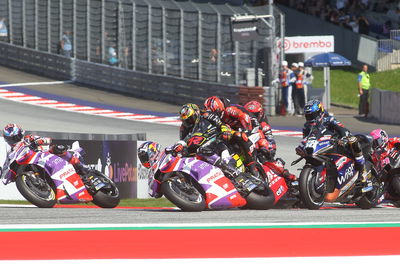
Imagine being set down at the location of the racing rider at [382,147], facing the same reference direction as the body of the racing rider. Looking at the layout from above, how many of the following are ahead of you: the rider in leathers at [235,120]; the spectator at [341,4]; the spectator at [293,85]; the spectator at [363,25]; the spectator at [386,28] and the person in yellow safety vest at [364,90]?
1

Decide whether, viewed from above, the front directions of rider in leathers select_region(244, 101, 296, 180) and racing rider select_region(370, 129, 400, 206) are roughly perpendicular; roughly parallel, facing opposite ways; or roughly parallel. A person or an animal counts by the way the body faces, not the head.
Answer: roughly parallel

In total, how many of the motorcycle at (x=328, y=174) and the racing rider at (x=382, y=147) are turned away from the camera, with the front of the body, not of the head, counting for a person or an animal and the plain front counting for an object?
0

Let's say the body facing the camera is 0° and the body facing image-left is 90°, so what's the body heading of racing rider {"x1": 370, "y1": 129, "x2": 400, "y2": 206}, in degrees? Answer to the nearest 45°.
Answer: approximately 45°

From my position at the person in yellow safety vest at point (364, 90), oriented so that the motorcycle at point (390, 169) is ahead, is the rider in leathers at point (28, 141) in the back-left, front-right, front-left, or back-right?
front-right

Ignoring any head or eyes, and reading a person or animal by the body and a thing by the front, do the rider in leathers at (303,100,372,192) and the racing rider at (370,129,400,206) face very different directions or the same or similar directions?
same or similar directions

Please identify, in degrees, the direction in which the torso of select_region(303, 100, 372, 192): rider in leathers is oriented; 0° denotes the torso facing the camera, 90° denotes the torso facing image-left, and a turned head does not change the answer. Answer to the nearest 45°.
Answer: approximately 45°

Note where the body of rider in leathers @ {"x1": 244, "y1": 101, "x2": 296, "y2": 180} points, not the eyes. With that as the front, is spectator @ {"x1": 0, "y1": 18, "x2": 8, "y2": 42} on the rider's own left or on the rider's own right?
on the rider's own right

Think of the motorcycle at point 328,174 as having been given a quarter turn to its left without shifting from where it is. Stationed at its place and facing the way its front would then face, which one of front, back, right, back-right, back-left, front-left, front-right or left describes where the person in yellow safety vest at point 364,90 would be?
back-left

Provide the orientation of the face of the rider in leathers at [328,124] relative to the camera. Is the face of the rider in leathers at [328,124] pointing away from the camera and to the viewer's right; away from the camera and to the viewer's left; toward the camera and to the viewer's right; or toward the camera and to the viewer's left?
toward the camera and to the viewer's left

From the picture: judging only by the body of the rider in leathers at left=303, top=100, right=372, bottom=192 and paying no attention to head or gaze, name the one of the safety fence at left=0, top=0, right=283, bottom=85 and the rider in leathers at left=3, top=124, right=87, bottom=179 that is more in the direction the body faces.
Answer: the rider in leathers

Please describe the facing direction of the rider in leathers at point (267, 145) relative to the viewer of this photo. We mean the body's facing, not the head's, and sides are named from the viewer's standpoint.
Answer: facing the viewer and to the left of the viewer

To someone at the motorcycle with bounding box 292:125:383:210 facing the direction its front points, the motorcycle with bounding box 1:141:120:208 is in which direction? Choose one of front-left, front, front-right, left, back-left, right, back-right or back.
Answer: front-right

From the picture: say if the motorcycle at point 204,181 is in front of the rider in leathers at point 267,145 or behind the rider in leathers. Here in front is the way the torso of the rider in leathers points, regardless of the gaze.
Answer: in front

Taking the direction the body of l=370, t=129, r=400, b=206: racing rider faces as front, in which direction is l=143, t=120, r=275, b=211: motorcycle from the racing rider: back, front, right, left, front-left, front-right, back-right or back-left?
front

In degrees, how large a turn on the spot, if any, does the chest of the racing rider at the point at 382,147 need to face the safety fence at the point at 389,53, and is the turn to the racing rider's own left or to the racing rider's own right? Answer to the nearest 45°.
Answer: approximately 135° to the racing rider's own right

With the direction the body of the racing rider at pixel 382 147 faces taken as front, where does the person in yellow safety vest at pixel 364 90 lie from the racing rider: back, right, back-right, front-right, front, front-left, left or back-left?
back-right
